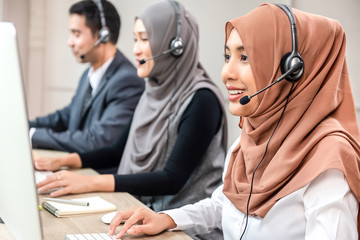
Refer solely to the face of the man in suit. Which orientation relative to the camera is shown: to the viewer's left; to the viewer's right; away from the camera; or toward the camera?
to the viewer's left

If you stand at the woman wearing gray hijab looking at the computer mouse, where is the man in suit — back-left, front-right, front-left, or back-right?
back-right

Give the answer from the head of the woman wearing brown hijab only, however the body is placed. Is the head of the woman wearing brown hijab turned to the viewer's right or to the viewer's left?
to the viewer's left

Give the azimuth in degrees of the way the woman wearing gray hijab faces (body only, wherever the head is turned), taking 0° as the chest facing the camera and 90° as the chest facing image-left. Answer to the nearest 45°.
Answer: approximately 90°

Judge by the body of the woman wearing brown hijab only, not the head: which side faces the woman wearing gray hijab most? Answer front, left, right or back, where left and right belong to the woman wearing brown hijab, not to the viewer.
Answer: right

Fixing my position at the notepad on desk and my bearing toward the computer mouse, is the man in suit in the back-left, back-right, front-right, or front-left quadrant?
back-left

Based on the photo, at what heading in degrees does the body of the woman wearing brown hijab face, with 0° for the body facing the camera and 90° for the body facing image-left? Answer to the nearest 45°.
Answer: approximately 45°

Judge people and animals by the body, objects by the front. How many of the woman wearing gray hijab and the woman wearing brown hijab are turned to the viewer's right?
0

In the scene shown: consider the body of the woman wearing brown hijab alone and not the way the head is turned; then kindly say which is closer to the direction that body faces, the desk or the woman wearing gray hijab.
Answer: the desk

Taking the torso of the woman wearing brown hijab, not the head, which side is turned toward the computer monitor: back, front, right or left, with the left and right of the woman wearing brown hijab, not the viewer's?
front
